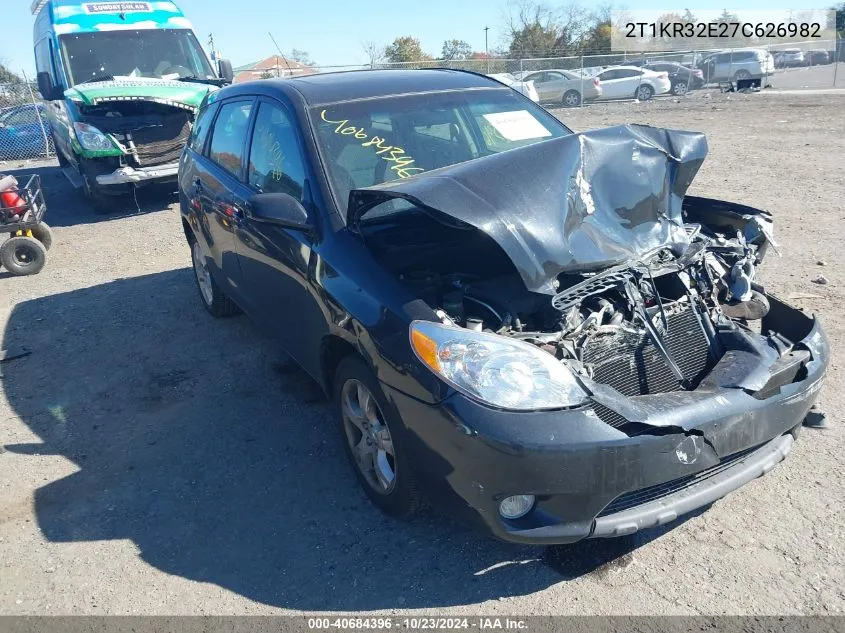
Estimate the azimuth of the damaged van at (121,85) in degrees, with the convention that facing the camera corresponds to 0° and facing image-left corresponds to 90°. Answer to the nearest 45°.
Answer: approximately 315°

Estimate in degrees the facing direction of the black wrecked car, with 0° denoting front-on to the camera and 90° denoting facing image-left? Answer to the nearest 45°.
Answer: approximately 315°

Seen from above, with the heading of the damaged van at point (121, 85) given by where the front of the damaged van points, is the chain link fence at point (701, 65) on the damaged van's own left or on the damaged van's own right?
on the damaged van's own left
